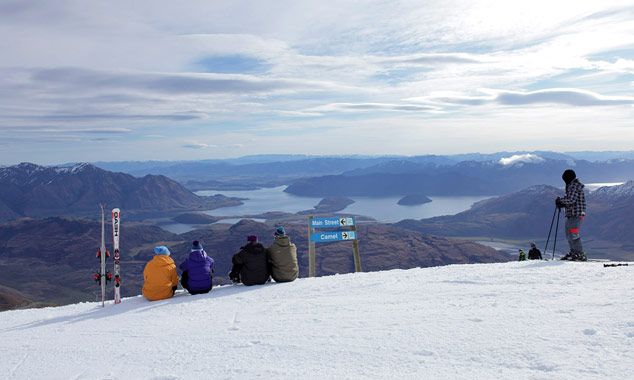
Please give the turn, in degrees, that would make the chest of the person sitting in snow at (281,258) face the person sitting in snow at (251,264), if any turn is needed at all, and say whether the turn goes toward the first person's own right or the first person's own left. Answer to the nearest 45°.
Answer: approximately 90° to the first person's own left

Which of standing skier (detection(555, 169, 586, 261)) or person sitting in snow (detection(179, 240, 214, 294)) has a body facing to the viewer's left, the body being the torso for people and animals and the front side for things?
the standing skier

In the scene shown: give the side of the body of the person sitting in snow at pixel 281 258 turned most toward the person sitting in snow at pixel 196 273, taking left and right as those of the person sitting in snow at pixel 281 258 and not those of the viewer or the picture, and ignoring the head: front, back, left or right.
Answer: left

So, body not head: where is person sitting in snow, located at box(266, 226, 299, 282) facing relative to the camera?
away from the camera

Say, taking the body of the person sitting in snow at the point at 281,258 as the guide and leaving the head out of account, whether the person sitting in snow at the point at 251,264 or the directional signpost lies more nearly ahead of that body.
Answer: the directional signpost

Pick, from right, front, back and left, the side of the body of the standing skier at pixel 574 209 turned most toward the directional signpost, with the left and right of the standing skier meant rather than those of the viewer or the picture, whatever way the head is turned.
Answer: front

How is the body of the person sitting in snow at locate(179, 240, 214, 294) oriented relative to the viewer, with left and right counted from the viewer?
facing away from the viewer

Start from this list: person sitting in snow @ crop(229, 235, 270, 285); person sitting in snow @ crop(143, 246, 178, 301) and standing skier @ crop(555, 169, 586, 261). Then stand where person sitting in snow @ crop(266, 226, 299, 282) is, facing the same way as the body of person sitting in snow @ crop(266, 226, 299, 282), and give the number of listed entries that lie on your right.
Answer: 1

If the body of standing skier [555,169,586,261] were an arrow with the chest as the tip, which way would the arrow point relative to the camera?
to the viewer's left

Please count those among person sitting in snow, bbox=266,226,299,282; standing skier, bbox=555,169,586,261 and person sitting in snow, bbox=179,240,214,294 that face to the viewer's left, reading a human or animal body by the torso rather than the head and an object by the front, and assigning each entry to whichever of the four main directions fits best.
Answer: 1

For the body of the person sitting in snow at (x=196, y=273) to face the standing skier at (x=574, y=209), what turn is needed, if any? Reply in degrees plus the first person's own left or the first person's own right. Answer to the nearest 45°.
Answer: approximately 90° to the first person's own right

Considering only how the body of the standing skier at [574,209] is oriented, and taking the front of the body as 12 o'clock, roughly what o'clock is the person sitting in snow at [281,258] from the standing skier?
The person sitting in snow is roughly at 11 o'clock from the standing skier.

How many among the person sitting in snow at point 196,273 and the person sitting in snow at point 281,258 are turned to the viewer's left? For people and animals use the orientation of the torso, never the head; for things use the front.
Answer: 0
